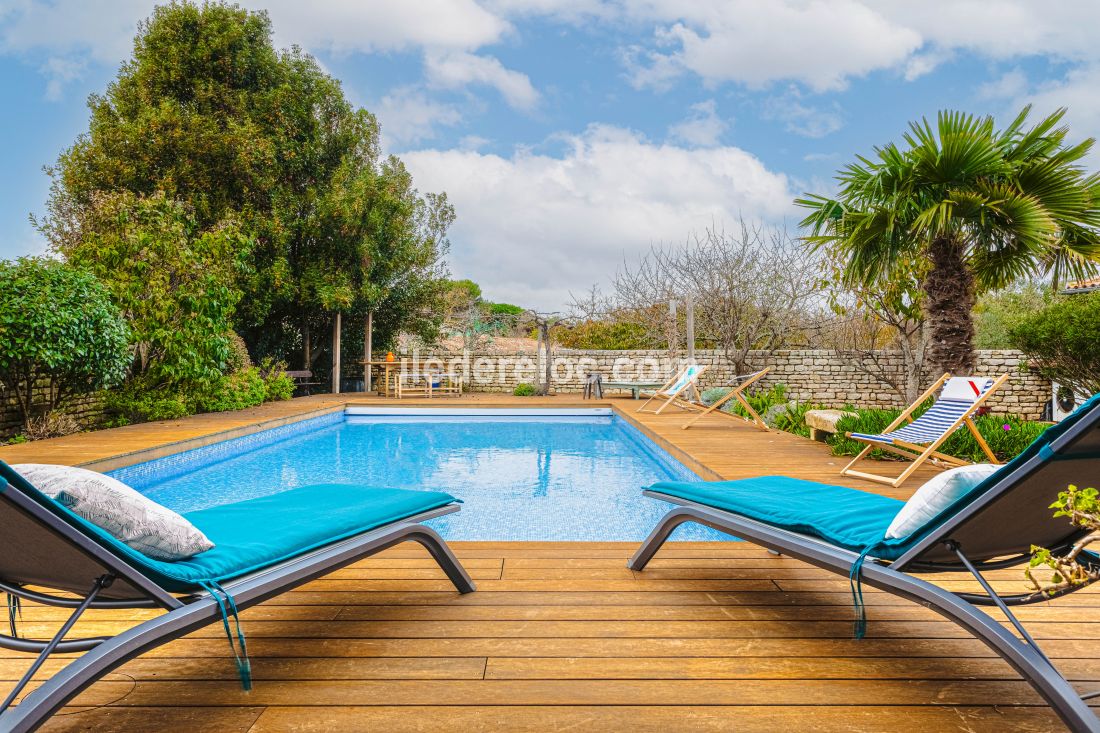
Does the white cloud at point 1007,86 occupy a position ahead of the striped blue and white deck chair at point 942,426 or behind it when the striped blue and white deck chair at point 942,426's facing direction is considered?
behind

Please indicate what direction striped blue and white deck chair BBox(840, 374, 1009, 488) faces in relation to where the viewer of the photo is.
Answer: facing the viewer and to the left of the viewer

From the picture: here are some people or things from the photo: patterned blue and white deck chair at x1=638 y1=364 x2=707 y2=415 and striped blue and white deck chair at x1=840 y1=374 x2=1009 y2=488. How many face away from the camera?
0

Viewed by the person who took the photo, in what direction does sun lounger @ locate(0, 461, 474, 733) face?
facing away from the viewer and to the right of the viewer

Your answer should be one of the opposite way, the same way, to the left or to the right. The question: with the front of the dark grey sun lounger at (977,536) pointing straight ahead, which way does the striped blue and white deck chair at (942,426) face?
to the left

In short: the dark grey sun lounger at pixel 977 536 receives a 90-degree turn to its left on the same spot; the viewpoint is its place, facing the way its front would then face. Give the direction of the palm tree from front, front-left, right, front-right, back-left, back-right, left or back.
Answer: back-right

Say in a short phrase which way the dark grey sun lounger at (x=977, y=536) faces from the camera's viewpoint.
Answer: facing away from the viewer and to the left of the viewer

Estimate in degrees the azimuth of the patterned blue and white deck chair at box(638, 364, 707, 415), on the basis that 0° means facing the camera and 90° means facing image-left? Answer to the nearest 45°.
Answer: approximately 45°

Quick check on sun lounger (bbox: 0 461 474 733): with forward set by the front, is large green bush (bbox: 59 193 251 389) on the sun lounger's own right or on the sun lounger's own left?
on the sun lounger's own left

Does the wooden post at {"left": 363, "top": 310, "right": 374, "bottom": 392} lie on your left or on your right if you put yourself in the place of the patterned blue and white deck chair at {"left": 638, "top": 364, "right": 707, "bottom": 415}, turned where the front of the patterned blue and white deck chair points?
on your right
